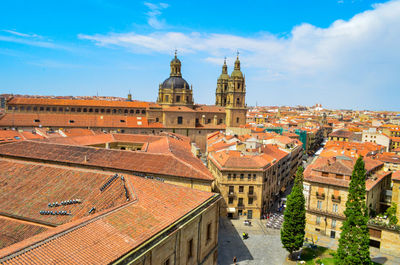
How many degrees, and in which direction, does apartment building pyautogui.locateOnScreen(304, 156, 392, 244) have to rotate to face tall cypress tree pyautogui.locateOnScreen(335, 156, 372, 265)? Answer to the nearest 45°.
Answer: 0° — it already faces it

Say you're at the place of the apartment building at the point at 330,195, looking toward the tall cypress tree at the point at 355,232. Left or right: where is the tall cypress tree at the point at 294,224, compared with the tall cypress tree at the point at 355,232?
right

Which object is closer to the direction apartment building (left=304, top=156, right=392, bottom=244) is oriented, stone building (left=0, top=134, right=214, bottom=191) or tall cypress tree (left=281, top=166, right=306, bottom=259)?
the tall cypress tree

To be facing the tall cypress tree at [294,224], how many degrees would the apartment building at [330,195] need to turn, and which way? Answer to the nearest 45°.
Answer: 0° — it already faces it

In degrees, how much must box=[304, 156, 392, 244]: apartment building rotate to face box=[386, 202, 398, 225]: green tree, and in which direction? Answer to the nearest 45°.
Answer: approximately 90° to its left

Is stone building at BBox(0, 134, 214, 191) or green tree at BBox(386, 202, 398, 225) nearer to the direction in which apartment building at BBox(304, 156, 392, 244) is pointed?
the stone building

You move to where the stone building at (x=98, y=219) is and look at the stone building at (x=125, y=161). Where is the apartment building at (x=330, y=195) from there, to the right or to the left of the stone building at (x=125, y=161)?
right

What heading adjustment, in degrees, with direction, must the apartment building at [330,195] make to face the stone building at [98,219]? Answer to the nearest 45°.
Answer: approximately 45° to its right

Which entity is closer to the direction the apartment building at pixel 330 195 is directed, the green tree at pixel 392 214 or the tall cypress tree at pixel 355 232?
the tall cypress tree

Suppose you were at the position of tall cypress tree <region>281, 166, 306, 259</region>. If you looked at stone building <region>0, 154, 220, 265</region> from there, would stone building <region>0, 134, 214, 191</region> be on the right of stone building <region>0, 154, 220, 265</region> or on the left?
right
